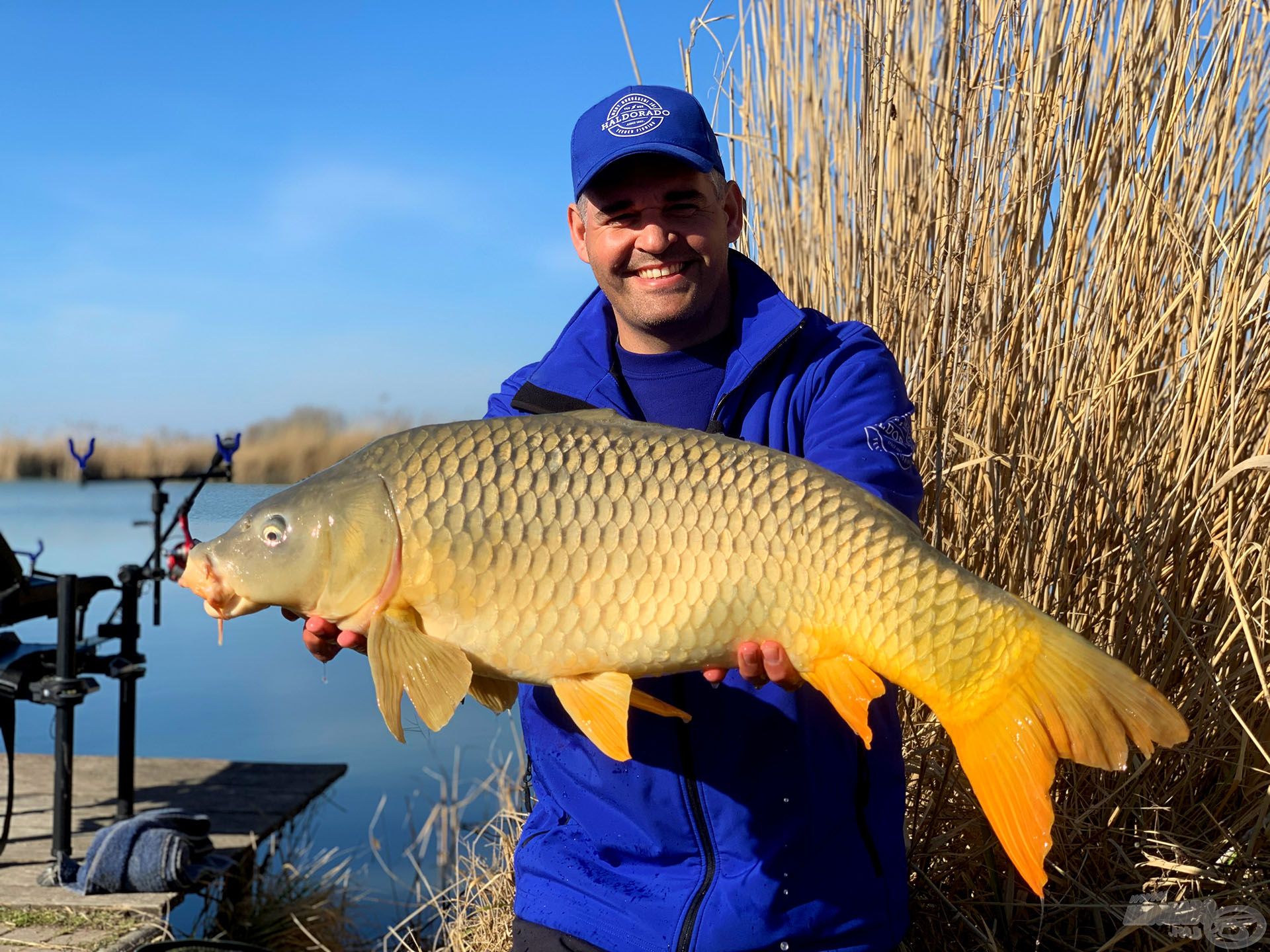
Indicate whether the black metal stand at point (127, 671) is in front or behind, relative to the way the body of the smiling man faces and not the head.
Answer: behind

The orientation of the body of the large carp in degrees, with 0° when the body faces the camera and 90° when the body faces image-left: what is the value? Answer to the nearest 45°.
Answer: approximately 90°

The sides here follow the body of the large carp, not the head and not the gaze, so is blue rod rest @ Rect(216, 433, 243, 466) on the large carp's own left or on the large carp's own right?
on the large carp's own right

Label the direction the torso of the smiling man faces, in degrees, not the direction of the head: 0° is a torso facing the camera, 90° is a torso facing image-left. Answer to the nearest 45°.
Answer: approximately 0°

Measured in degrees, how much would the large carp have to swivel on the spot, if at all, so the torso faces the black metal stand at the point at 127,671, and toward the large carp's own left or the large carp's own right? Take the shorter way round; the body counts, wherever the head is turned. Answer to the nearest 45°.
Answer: approximately 45° to the large carp's own right
